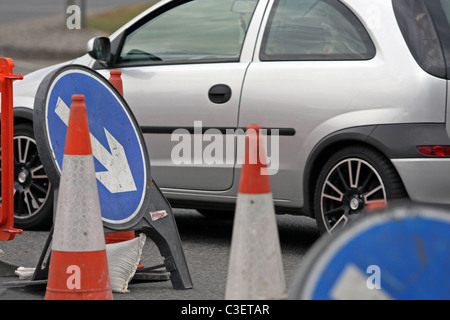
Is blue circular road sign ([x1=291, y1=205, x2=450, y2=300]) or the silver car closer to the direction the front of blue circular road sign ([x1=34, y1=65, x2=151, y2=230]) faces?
the blue circular road sign

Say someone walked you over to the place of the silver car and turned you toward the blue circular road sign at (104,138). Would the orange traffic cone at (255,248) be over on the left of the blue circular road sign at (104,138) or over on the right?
left

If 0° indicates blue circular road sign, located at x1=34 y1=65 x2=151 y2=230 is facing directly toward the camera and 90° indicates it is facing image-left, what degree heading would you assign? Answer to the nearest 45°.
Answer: approximately 315°
